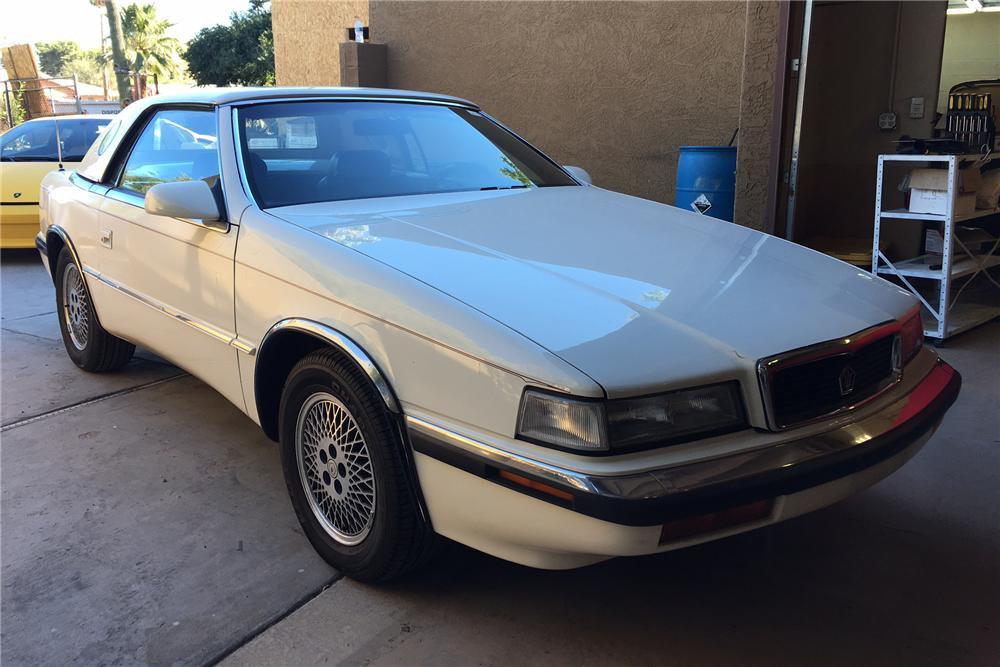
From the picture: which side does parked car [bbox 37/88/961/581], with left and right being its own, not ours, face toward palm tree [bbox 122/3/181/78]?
back

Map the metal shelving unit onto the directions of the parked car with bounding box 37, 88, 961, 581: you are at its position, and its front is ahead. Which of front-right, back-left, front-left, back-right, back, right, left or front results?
left

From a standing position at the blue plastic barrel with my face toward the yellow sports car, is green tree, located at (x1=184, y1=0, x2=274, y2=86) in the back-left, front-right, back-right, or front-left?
front-right

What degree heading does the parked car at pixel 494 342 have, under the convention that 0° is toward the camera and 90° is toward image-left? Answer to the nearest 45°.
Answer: approximately 315°

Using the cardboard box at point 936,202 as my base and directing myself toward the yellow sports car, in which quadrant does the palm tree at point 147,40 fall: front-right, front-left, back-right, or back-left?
front-right

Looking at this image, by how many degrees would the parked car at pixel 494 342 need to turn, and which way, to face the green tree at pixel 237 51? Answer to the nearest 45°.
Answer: approximately 135° to its left

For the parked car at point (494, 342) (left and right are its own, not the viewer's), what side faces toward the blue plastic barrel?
left

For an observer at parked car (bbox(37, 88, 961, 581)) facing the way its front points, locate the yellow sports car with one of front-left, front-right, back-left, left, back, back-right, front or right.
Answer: back
